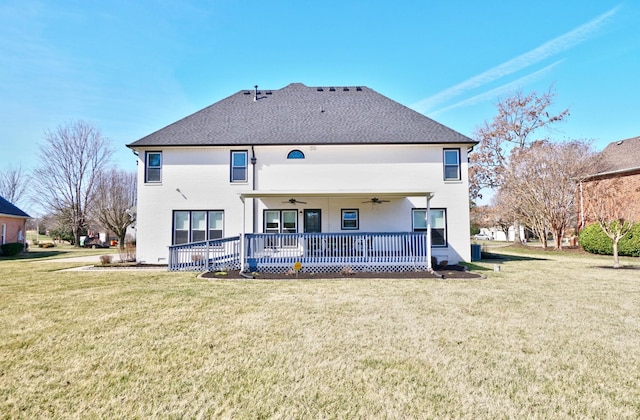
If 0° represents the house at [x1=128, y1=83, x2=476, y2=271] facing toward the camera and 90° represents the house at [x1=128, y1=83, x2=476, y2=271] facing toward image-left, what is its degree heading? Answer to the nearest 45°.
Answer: approximately 180°

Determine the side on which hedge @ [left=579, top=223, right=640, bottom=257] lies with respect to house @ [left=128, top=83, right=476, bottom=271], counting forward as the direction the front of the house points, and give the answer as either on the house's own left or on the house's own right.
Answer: on the house's own right

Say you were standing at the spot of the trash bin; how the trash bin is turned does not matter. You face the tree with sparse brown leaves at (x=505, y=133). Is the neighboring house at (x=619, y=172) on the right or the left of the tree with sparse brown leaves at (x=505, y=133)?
right

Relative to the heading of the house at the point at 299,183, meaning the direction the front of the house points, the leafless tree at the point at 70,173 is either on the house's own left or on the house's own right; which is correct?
on the house's own left

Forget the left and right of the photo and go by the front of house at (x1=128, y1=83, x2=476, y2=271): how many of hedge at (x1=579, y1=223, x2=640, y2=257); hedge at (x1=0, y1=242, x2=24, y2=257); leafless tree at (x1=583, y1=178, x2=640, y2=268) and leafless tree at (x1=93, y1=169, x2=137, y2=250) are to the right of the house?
2

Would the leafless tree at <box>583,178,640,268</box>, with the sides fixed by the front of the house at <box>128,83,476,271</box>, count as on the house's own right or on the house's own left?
on the house's own right
